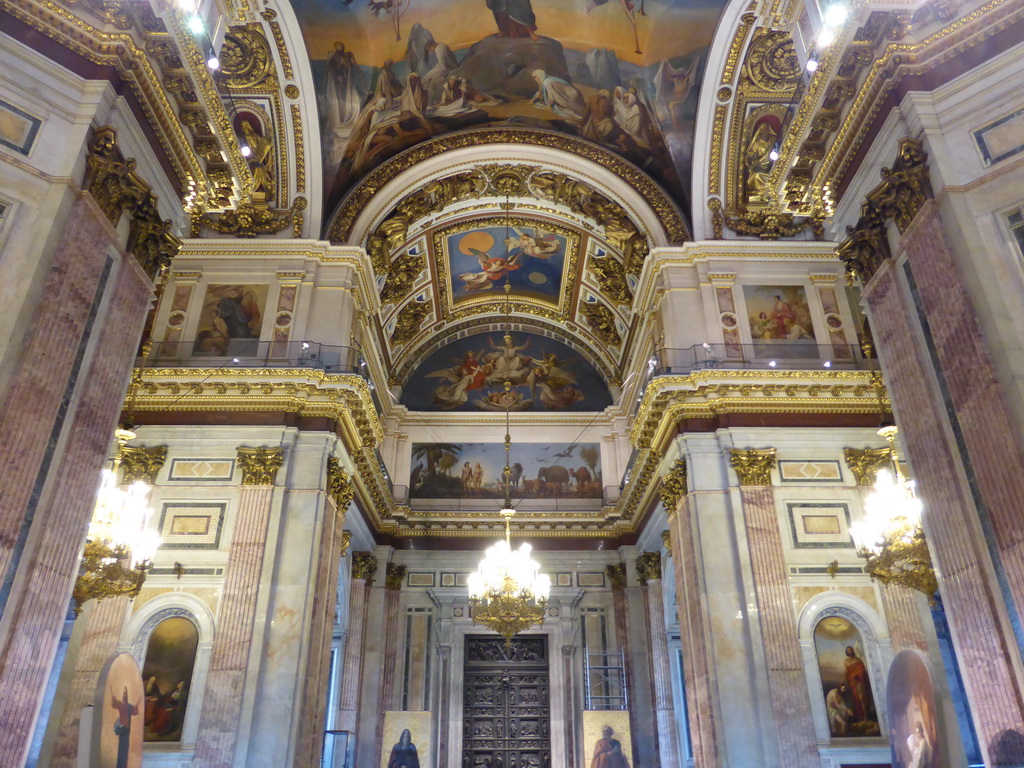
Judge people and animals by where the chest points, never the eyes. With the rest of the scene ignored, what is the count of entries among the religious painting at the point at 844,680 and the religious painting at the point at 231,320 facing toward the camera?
2

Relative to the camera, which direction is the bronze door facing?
toward the camera

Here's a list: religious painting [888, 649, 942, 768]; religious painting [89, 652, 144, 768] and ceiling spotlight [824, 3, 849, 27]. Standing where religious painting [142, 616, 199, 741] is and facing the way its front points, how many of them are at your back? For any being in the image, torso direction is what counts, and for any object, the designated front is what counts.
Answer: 0

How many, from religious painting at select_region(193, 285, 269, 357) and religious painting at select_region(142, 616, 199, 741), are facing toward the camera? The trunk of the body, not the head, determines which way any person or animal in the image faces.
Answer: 2

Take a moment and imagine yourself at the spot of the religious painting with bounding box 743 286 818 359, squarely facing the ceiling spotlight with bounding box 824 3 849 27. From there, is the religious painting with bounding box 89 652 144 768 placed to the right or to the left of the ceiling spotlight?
right

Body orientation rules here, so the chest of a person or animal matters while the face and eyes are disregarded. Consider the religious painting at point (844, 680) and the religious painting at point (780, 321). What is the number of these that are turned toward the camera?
2

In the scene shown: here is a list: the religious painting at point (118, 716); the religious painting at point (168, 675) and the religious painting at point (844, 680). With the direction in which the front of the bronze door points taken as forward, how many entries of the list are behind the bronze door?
0

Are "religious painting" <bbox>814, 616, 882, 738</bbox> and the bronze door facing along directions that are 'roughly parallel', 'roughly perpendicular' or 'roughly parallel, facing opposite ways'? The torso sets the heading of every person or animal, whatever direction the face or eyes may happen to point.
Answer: roughly parallel

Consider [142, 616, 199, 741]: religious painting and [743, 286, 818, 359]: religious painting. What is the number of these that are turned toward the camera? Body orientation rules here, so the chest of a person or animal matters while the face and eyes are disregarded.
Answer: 2

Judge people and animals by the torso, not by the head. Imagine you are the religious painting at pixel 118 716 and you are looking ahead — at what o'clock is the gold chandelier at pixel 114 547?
The gold chandelier is roughly at 7 o'clock from the religious painting.

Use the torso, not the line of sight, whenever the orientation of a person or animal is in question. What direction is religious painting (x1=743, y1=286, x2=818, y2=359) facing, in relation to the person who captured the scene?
facing the viewer

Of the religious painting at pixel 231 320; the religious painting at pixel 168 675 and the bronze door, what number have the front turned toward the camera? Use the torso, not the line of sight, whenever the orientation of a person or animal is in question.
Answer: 3
